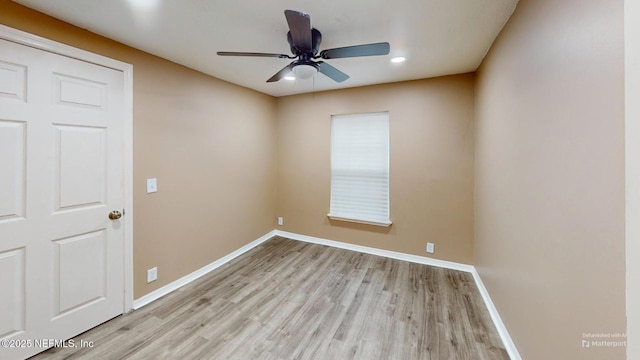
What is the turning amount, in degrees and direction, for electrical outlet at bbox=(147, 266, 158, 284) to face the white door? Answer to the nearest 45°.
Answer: approximately 90° to its right

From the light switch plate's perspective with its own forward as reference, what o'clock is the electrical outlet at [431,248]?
The electrical outlet is roughly at 11 o'clock from the light switch plate.

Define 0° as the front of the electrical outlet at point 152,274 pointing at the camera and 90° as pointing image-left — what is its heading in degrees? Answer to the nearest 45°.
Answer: approximately 315°

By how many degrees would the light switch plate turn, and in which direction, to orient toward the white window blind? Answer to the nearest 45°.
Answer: approximately 45° to its left

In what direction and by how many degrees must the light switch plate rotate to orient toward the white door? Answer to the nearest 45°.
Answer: approximately 90° to its right
